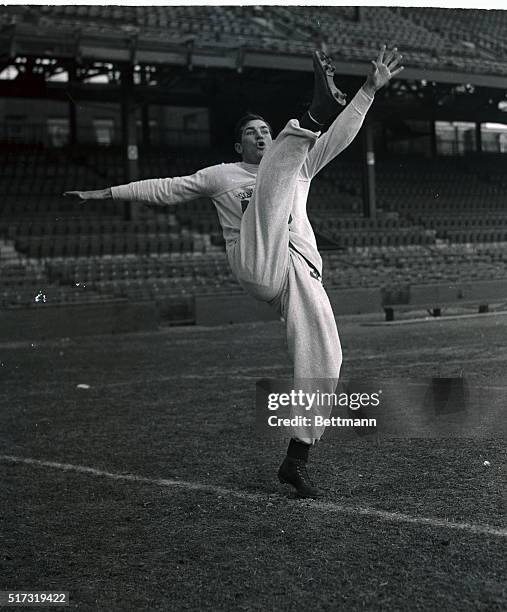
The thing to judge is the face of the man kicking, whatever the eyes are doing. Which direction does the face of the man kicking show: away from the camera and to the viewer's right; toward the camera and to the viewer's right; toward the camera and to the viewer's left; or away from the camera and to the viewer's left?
toward the camera and to the viewer's right

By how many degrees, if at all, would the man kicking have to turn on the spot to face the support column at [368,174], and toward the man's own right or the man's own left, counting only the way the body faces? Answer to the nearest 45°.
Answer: approximately 135° to the man's own left

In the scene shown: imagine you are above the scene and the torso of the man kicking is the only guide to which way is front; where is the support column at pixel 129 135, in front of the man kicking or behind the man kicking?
behind

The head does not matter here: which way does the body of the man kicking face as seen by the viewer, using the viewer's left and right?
facing the viewer and to the right of the viewer
